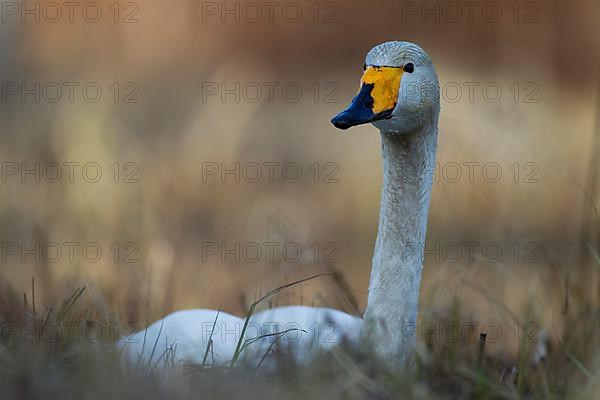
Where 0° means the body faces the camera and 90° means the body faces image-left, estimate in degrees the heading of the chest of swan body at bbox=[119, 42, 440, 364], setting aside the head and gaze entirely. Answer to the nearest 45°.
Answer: approximately 270°
